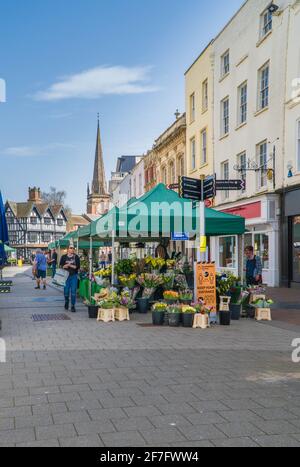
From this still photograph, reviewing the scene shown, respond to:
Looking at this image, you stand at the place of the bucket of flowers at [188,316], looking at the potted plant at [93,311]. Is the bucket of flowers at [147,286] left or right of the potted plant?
right

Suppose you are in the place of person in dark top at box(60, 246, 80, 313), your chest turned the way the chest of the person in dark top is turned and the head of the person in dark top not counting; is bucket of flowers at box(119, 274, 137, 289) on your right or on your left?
on your left

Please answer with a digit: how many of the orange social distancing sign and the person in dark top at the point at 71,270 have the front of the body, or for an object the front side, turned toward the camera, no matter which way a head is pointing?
2

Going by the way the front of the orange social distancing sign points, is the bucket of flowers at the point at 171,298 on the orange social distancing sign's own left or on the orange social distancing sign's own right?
on the orange social distancing sign's own right

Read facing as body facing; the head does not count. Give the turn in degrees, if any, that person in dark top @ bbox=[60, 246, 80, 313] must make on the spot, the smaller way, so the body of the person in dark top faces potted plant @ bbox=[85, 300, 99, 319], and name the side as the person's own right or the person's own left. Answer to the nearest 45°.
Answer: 0° — they already face it

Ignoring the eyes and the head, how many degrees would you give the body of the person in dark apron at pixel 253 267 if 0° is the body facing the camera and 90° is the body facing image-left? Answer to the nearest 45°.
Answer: approximately 45°

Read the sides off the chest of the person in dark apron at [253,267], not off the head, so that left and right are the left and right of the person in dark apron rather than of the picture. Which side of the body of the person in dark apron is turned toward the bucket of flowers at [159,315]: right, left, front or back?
front

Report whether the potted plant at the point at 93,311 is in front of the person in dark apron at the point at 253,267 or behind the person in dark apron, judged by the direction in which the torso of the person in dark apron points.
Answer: in front

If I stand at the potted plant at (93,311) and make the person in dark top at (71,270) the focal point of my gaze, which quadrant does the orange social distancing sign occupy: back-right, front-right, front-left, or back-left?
back-right

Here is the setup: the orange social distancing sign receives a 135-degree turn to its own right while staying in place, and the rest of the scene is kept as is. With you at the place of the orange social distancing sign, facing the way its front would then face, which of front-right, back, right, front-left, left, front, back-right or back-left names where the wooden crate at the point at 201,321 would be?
back-left

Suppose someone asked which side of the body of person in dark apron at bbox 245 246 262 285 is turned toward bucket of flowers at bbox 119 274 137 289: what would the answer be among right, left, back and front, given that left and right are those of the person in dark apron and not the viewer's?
front

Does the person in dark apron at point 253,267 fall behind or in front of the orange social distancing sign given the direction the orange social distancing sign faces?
behind

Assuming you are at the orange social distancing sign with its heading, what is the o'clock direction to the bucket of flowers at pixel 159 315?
The bucket of flowers is roughly at 2 o'clock from the orange social distancing sign.

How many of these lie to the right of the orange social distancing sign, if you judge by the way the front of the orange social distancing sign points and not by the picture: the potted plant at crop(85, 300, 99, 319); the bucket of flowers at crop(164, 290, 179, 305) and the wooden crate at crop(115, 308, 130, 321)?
3

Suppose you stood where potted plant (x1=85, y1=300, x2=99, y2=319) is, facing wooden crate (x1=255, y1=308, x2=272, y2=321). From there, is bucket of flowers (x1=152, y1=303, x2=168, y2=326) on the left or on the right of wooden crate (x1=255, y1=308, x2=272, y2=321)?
right
